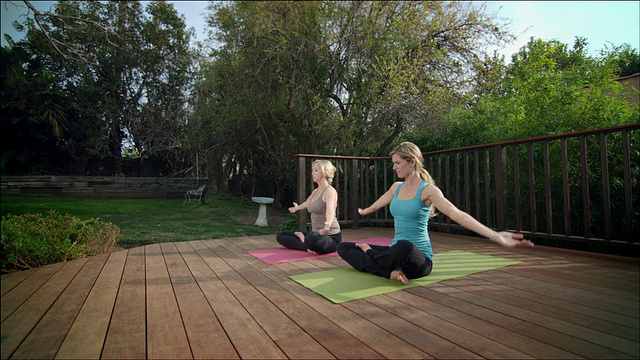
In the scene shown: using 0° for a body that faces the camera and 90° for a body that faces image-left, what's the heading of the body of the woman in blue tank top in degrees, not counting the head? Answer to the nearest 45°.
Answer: approximately 45°

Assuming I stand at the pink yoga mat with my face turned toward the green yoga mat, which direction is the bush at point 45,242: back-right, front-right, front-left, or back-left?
back-right

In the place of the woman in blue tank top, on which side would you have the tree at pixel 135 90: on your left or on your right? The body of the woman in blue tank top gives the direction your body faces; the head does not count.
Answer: on your right

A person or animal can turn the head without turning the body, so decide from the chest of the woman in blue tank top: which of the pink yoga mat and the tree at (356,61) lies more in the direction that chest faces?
the pink yoga mat

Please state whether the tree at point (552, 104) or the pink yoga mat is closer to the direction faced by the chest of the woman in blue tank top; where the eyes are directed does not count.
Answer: the pink yoga mat

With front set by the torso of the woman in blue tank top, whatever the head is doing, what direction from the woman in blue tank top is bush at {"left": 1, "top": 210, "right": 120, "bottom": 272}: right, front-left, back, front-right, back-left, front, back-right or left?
front-right

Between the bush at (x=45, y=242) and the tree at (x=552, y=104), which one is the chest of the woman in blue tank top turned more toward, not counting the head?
the bush

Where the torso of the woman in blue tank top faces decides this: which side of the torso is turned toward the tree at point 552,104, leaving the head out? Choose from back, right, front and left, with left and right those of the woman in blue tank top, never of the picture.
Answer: back

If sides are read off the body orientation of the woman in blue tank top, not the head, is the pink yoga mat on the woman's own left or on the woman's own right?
on the woman's own right

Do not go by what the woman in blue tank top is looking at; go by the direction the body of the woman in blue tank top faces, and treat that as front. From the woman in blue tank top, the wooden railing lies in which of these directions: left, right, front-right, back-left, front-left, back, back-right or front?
back

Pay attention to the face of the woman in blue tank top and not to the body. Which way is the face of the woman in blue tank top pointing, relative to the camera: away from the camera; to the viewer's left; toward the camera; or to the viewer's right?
to the viewer's left

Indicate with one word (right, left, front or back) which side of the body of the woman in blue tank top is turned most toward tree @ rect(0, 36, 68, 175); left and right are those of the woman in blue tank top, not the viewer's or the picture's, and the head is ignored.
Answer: right

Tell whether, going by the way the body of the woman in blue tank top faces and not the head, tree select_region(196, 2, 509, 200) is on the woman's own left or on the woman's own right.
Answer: on the woman's own right
